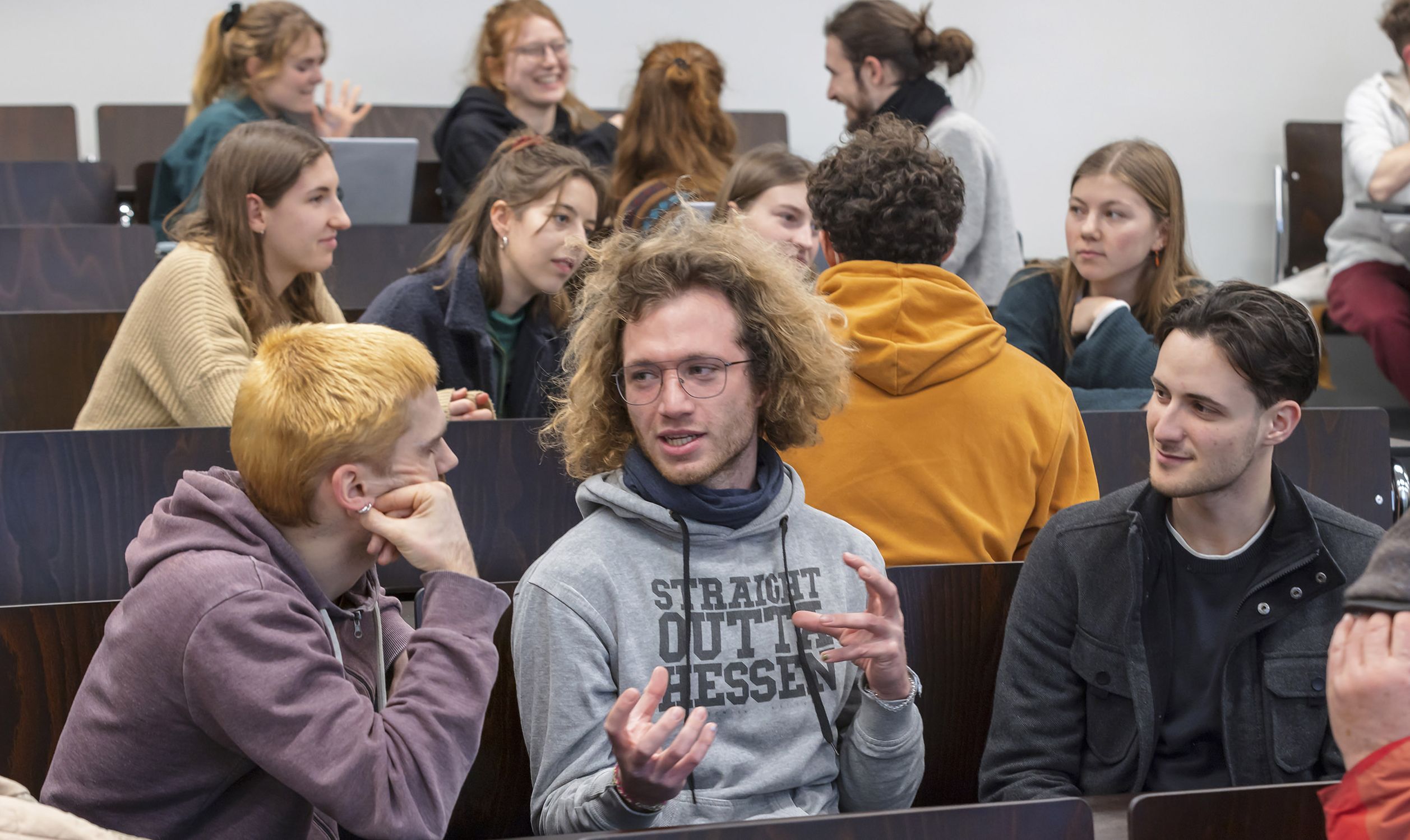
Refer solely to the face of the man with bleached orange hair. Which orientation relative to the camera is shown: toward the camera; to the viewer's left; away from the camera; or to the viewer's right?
to the viewer's right

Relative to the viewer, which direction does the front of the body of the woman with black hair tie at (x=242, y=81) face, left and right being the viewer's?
facing to the right of the viewer

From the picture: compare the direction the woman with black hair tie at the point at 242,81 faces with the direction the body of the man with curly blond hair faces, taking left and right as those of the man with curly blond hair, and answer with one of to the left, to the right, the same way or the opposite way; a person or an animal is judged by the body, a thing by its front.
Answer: to the left

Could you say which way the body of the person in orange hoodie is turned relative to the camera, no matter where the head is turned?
away from the camera

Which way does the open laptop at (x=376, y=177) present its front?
away from the camera

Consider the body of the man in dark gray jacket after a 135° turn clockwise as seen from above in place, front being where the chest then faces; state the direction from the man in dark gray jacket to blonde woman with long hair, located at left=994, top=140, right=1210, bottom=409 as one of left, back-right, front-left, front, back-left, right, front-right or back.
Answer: front-right

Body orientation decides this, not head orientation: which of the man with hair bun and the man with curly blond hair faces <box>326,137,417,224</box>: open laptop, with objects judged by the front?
the man with hair bun

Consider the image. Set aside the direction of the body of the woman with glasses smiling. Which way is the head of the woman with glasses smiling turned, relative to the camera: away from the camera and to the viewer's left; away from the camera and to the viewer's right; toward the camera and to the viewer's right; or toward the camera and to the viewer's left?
toward the camera and to the viewer's right

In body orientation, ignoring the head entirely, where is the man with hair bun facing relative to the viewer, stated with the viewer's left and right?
facing to the left of the viewer
